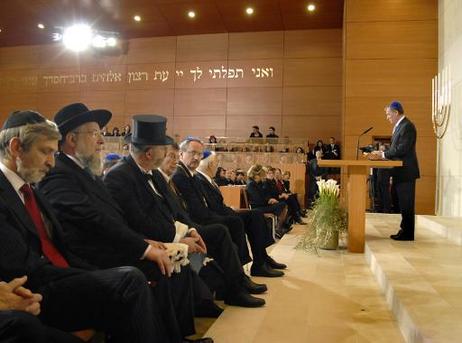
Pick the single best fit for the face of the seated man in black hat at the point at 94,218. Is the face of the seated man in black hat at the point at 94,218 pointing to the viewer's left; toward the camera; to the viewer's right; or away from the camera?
to the viewer's right

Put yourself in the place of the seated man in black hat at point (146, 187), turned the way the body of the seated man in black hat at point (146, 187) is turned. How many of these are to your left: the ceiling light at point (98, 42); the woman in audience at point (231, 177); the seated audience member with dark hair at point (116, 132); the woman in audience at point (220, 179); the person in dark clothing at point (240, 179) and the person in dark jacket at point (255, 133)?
6

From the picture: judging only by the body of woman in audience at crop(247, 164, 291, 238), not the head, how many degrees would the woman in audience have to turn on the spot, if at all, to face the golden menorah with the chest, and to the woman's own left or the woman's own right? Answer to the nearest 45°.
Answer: approximately 45° to the woman's own left

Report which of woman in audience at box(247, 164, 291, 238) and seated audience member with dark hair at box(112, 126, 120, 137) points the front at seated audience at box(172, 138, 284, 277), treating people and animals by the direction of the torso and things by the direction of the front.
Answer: seated audience member with dark hair at box(112, 126, 120, 137)

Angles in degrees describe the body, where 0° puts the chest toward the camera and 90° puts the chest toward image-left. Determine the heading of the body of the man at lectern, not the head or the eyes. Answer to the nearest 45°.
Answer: approximately 90°

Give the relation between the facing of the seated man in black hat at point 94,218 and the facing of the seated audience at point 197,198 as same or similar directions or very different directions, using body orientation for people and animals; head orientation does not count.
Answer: same or similar directions

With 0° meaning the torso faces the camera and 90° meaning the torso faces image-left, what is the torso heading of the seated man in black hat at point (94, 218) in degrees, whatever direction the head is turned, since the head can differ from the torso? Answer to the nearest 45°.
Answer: approximately 270°

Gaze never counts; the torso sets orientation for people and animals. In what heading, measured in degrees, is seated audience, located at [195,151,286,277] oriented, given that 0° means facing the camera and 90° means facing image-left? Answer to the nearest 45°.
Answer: approximately 270°

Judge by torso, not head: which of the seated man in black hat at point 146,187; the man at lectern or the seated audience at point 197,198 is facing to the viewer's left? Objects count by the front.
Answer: the man at lectern

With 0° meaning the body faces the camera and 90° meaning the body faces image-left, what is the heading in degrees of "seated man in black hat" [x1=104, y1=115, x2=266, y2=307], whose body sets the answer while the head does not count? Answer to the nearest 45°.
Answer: approximately 270°

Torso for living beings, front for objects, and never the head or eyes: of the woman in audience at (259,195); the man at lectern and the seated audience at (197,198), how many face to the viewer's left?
1

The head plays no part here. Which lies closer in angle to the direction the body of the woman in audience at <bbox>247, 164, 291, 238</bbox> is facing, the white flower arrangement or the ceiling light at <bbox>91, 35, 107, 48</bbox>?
the white flower arrangement

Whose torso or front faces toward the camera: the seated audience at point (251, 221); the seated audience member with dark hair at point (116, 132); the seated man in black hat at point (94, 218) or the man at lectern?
the seated audience member with dark hair at point (116, 132)
